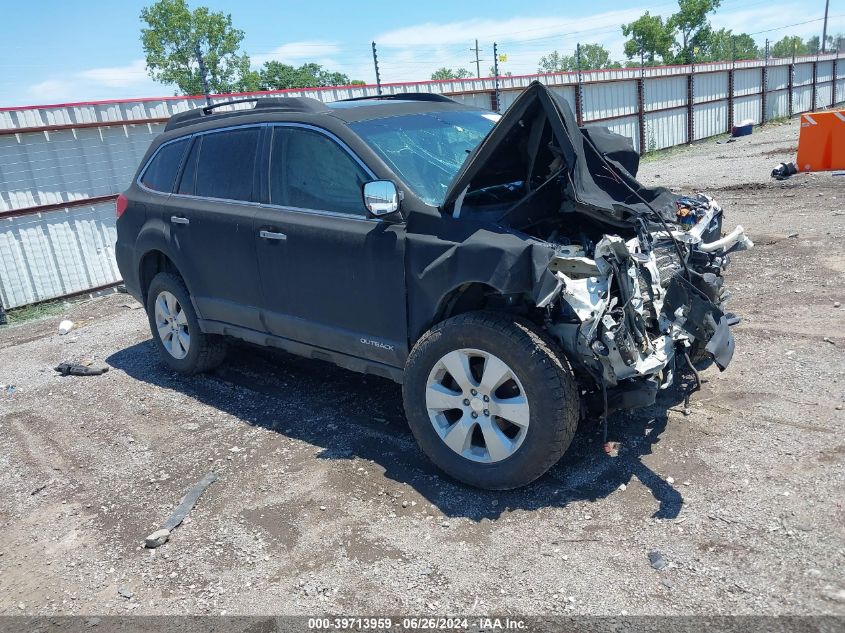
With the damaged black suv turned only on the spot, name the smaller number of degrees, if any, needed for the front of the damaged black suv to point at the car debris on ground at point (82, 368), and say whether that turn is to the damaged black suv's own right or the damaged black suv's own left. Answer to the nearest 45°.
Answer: approximately 180°

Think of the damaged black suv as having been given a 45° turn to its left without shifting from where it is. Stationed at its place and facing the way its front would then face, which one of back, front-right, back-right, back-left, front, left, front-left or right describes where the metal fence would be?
back-left

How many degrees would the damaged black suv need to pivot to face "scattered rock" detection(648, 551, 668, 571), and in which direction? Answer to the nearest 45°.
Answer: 0° — it already faces it

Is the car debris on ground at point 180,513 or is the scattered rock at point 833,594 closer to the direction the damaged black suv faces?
the scattered rock

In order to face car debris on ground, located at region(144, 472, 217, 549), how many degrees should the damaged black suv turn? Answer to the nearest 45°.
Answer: approximately 135° to its right

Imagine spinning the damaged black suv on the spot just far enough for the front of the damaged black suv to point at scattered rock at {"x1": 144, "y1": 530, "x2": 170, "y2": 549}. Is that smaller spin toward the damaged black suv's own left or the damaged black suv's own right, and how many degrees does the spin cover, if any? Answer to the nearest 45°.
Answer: approximately 135° to the damaged black suv's own right

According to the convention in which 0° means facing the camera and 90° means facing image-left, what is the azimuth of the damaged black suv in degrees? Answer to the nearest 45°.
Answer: approximately 315°

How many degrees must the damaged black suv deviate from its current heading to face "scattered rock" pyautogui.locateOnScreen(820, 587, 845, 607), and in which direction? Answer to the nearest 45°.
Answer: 0° — it already faces it

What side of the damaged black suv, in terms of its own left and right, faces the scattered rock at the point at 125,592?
right

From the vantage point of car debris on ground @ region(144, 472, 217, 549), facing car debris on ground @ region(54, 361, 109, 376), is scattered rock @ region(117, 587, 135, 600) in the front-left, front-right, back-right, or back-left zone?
back-left
